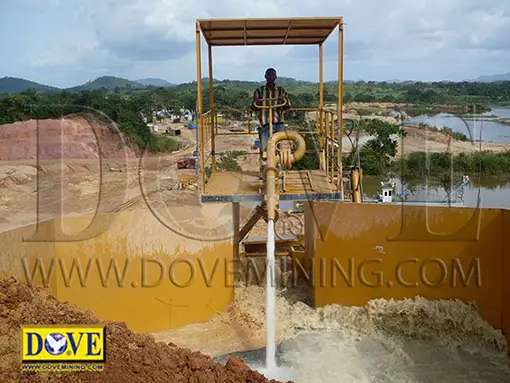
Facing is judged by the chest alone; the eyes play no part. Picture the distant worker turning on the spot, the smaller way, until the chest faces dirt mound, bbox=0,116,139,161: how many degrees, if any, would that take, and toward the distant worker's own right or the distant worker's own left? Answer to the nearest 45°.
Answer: approximately 135° to the distant worker's own right

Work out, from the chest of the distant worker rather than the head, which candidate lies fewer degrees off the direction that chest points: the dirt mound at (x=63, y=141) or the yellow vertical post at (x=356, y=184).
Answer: the yellow vertical post

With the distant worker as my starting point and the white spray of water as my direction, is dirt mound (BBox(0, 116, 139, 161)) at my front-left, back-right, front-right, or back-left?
back-right

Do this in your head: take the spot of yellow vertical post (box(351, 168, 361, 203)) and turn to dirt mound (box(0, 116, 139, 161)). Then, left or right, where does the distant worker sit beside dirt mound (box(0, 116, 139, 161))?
left

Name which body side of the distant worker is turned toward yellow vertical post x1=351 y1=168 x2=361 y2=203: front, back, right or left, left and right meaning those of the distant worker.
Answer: left

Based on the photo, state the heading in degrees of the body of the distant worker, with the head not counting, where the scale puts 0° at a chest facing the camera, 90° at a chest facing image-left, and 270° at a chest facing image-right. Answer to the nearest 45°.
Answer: approximately 0°
